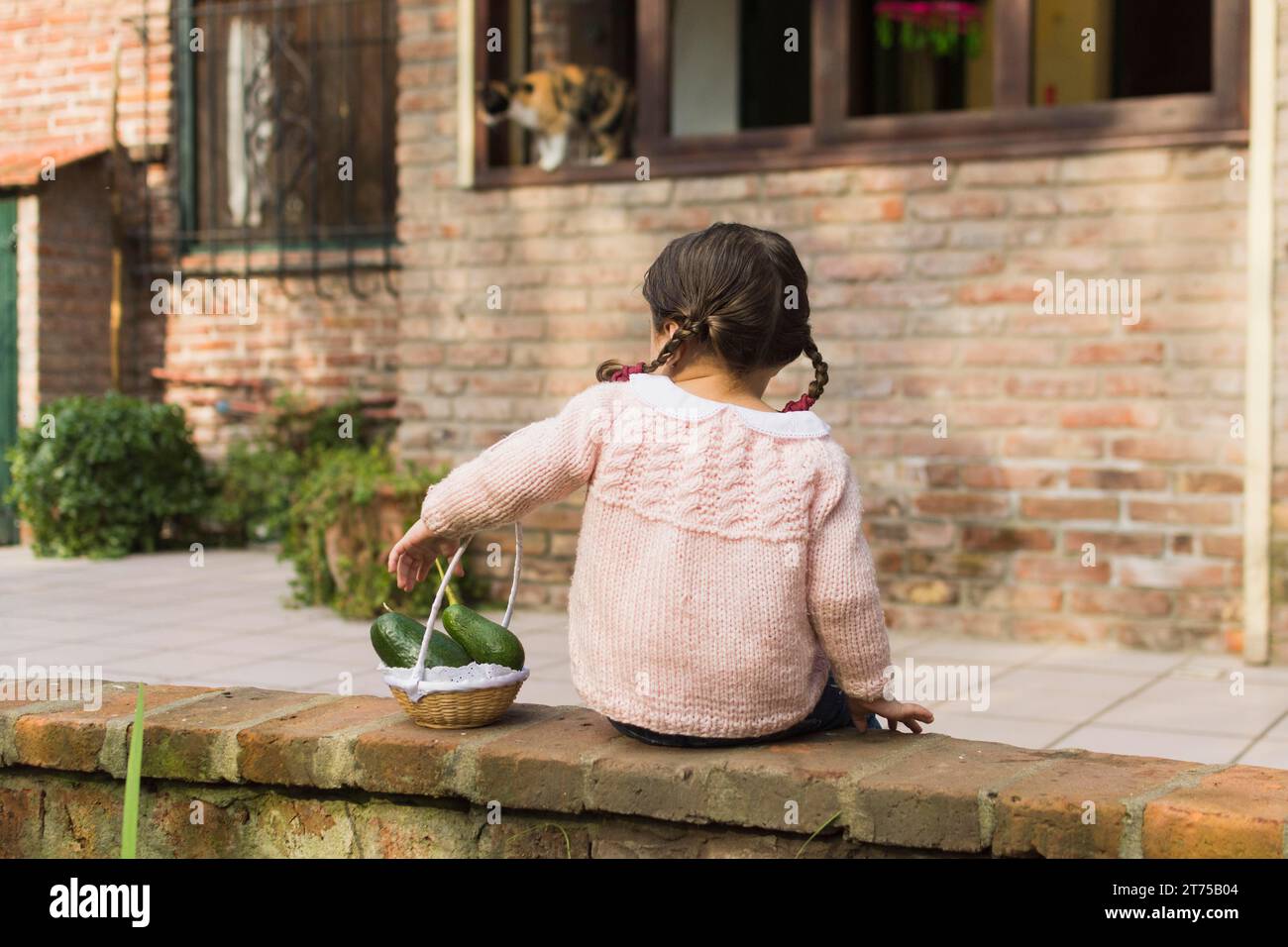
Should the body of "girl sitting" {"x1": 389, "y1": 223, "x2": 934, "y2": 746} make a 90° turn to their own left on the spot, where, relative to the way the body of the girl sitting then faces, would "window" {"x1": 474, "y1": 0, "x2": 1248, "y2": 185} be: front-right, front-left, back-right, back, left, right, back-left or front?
right

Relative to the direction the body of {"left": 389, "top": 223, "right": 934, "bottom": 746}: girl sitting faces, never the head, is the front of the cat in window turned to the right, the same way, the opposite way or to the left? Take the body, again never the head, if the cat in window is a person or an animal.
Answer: to the left

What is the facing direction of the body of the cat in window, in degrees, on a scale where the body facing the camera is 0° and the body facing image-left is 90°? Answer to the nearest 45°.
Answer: approximately 90°

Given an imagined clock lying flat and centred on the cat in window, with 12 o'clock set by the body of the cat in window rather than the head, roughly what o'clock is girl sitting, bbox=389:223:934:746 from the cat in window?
The girl sitting is roughly at 9 o'clock from the cat in window.

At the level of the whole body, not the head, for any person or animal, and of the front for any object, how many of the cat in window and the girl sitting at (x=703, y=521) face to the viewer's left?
1

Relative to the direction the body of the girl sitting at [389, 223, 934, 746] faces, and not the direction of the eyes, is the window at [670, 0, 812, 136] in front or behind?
in front

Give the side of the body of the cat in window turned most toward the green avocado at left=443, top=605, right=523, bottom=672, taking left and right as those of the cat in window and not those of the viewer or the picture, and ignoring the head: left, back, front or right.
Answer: left

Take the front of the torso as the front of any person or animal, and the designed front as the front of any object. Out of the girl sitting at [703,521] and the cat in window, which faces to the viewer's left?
the cat in window

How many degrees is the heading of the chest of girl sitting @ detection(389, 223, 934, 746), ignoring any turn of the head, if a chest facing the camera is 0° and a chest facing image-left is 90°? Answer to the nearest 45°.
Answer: approximately 180°
